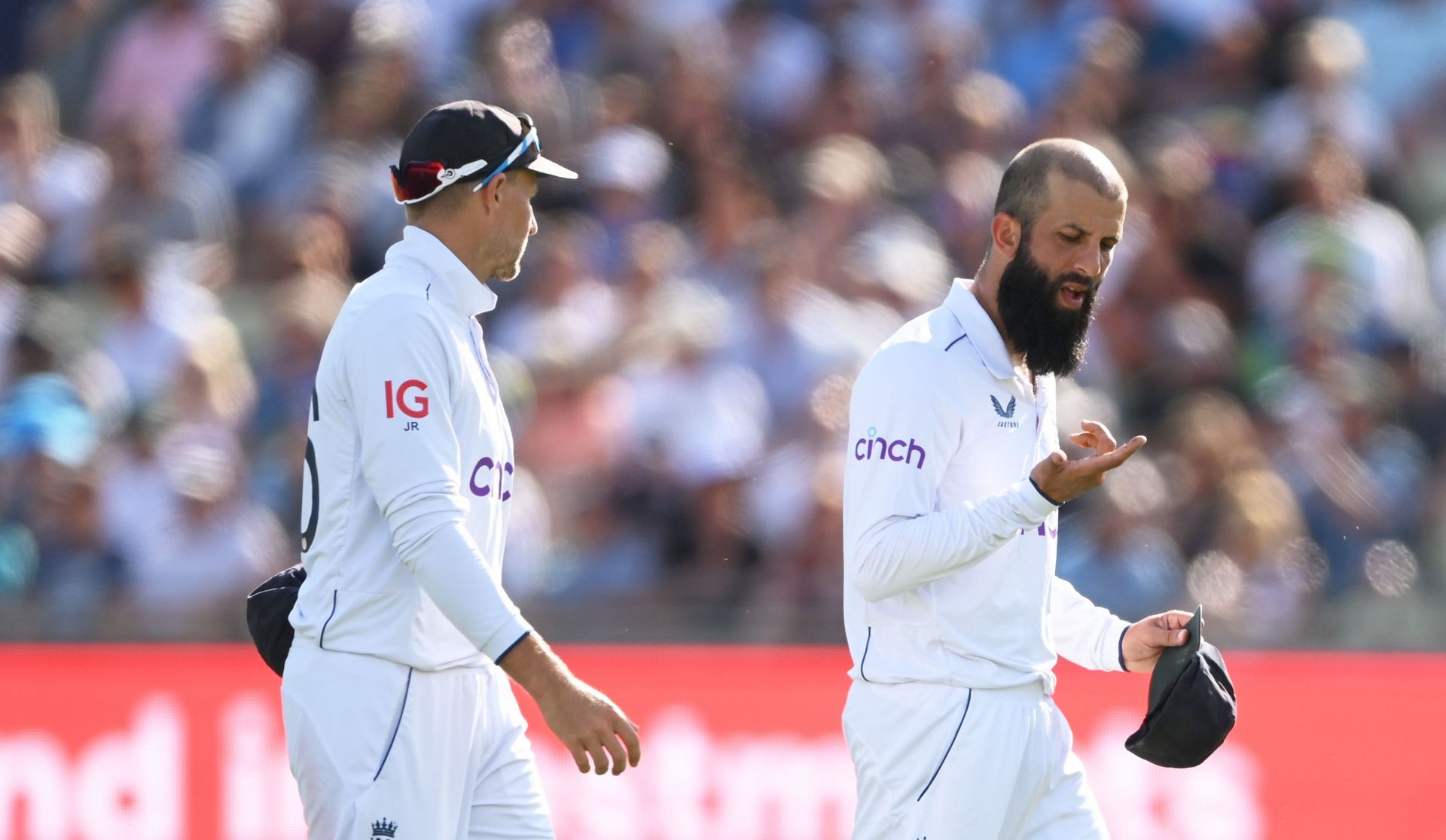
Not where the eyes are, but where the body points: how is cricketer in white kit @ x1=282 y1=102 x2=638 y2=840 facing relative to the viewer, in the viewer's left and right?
facing to the right of the viewer

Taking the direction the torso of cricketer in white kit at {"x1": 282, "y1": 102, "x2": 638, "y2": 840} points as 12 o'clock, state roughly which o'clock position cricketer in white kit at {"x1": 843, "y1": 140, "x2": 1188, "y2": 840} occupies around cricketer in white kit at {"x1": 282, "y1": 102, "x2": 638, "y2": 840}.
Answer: cricketer in white kit at {"x1": 843, "y1": 140, "x2": 1188, "y2": 840} is roughly at 12 o'clock from cricketer in white kit at {"x1": 282, "y1": 102, "x2": 638, "y2": 840}.

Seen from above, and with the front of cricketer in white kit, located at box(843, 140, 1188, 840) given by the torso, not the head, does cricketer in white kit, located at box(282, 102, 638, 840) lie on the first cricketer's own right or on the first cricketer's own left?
on the first cricketer's own right
